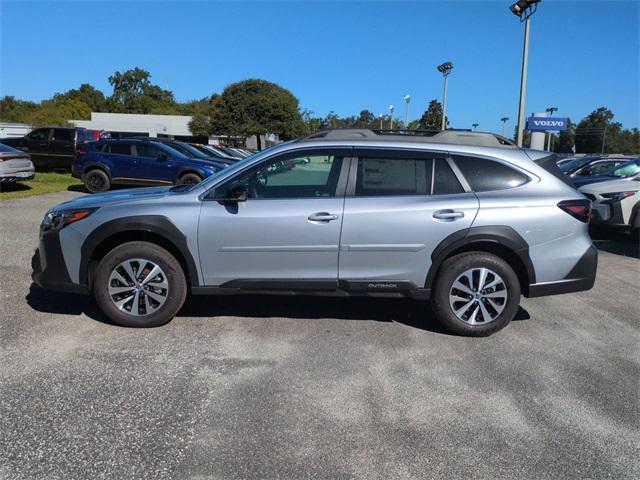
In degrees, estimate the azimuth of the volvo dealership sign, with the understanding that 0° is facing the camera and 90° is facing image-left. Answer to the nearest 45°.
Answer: approximately 0°

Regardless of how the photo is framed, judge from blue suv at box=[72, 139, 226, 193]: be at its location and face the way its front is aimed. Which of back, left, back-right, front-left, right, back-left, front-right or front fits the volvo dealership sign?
front

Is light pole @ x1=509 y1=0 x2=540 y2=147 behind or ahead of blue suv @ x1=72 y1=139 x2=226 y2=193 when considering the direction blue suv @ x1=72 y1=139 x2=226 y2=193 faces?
ahead

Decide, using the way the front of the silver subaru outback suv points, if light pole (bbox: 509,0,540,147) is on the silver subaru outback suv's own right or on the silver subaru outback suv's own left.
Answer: on the silver subaru outback suv's own right

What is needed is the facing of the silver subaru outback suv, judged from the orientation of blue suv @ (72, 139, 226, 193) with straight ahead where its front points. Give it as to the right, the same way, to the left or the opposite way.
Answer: the opposite way

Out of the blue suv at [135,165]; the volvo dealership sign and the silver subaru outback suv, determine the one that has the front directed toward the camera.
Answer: the volvo dealership sign

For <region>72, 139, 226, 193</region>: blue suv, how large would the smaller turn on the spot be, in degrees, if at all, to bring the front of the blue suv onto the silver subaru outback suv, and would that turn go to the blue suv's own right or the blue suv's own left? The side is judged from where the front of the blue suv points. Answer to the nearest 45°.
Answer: approximately 90° to the blue suv's own right

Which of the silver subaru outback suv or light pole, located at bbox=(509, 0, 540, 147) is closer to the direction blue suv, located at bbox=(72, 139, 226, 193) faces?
the light pole

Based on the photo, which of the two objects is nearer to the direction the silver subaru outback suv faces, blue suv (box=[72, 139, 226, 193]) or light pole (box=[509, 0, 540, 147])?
the blue suv

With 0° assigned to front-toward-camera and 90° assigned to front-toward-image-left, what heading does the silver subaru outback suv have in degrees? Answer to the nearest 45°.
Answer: approximately 90°

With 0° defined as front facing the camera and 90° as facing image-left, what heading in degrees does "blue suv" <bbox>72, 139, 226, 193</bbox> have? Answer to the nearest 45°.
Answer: approximately 270°

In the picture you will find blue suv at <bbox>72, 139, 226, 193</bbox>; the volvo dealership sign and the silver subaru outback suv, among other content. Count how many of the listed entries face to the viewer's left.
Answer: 1

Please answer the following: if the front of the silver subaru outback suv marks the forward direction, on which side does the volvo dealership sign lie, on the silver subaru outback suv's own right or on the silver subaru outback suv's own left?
on the silver subaru outback suv's own right

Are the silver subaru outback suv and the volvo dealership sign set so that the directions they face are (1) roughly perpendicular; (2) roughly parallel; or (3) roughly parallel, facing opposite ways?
roughly perpendicular

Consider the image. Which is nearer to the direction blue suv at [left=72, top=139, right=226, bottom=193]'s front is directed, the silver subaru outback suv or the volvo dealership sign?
the volvo dealership sign

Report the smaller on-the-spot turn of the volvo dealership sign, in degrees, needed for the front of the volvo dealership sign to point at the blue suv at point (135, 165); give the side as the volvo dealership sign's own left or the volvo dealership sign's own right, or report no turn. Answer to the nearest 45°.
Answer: approximately 45° to the volvo dealership sign's own right

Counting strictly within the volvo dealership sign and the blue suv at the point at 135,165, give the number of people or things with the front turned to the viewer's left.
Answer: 0
